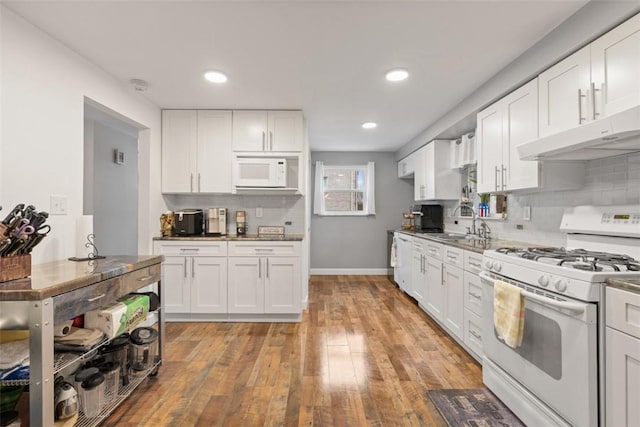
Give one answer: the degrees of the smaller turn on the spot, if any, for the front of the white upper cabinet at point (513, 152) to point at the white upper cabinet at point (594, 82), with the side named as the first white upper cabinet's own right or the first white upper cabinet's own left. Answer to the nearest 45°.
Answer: approximately 90° to the first white upper cabinet's own left

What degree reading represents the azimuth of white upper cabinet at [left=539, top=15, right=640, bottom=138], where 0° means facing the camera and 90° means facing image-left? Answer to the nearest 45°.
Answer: approximately 45°

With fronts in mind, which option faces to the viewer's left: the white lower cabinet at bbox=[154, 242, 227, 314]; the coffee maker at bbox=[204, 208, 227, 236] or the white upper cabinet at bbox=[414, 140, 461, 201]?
the white upper cabinet

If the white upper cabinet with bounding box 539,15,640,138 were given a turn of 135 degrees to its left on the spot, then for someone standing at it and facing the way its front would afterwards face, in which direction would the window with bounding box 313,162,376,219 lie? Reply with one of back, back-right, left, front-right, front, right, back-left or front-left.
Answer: back-left

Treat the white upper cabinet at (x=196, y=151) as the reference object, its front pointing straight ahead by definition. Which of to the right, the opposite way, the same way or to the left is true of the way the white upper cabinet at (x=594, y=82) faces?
to the right

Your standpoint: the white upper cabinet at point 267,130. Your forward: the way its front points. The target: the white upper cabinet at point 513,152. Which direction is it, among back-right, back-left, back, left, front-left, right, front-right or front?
front-left

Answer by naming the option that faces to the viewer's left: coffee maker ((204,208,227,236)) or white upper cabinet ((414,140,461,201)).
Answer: the white upper cabinet

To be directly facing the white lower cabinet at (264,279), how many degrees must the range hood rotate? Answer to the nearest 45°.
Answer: approximately 45° to its right

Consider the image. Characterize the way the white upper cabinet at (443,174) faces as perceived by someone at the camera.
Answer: facing to the left of the viewer

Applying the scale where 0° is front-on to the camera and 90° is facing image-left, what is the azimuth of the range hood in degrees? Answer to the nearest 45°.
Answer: approximately 45°
